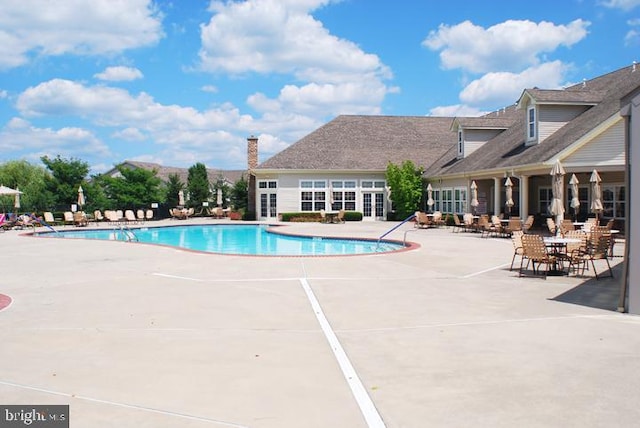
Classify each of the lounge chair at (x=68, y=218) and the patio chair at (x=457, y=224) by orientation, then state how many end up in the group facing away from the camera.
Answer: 0

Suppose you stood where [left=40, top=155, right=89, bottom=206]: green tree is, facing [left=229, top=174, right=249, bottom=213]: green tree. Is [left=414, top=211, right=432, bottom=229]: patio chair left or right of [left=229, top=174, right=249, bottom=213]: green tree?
right

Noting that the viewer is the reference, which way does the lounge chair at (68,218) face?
facing the viewer and to the right of the viewer

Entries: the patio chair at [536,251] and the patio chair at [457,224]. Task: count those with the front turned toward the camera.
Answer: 0

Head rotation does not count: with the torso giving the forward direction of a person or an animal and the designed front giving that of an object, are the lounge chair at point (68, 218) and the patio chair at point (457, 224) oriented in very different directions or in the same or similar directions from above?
same or similar directions

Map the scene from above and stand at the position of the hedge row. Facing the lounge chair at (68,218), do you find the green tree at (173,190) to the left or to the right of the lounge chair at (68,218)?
right

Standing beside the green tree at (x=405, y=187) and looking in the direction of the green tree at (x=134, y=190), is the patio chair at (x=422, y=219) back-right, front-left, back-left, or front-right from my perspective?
back-left

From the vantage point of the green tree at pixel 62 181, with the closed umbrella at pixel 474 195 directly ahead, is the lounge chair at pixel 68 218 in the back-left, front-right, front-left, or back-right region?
front-right

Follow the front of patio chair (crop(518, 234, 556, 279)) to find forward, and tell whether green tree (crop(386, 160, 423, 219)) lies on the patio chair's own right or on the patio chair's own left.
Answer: on the patio chair's own left
